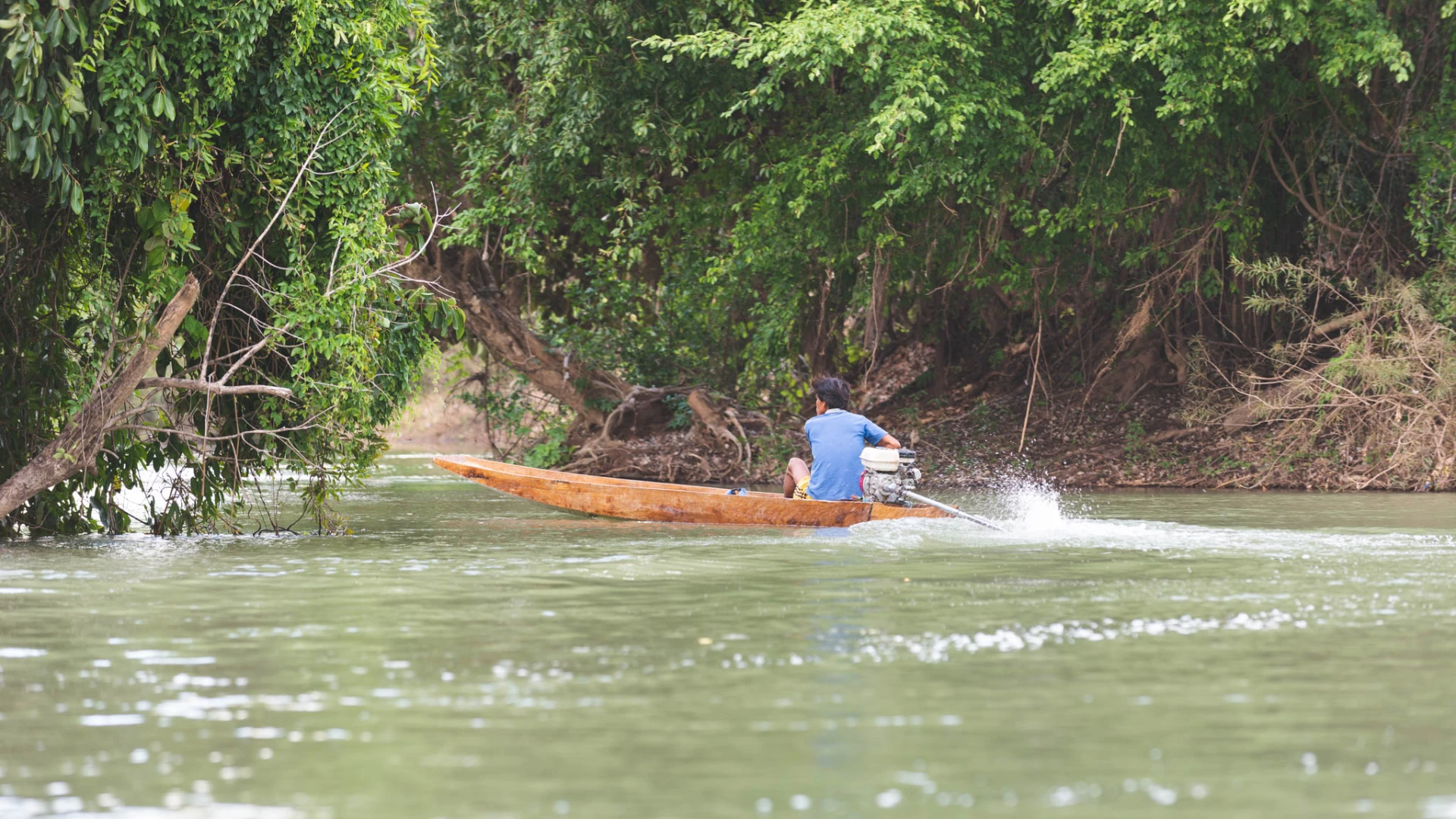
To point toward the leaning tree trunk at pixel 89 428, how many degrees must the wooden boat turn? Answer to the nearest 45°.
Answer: approximately 45° to its left

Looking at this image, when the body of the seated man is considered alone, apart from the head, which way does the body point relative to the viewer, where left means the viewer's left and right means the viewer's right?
facing away from the viewer and to the left of the viewer

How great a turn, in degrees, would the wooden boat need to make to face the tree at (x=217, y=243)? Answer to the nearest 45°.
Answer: approximately 45° to its left

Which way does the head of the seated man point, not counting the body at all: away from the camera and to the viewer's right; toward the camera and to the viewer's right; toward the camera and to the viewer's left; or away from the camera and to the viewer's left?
away from the camera and to the viewer's left

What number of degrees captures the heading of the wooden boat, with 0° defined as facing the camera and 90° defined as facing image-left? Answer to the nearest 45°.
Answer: approximately 90°
